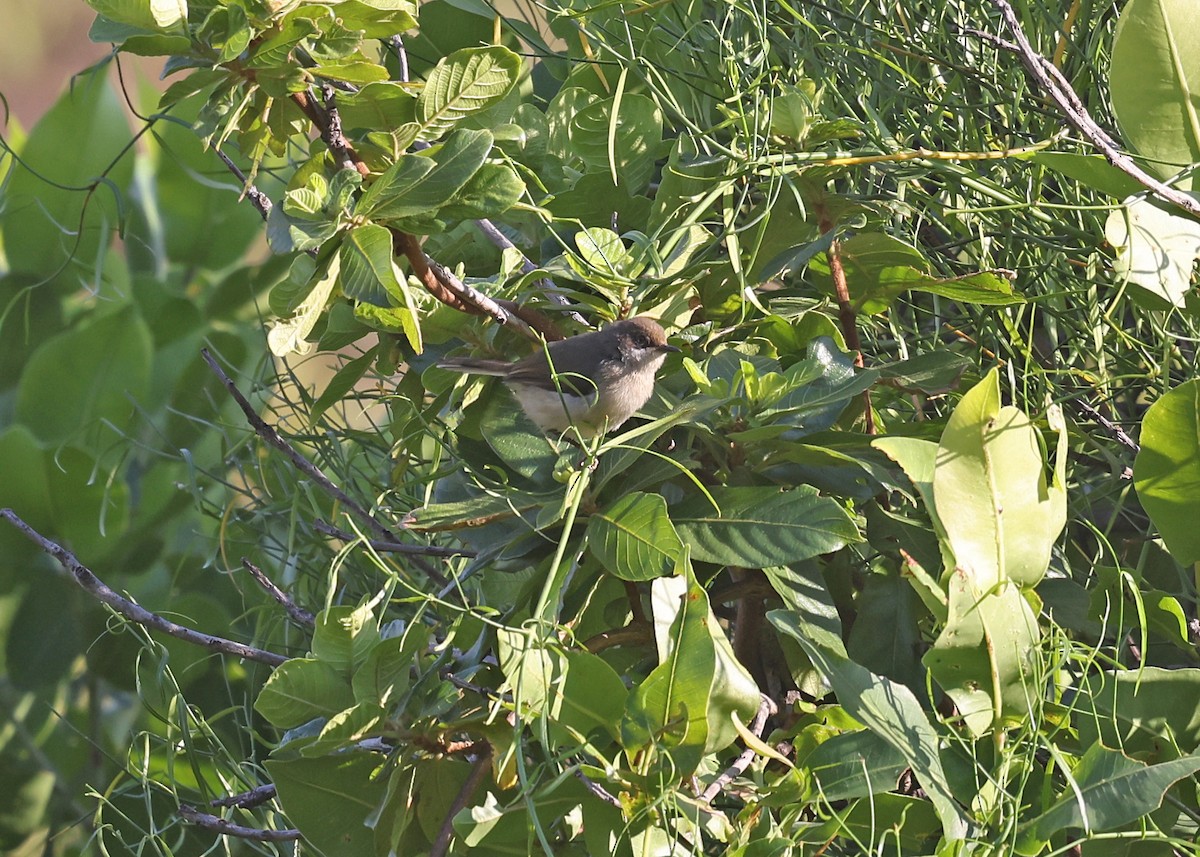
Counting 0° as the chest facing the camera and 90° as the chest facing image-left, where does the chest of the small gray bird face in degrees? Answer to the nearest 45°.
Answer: approximately 270°
